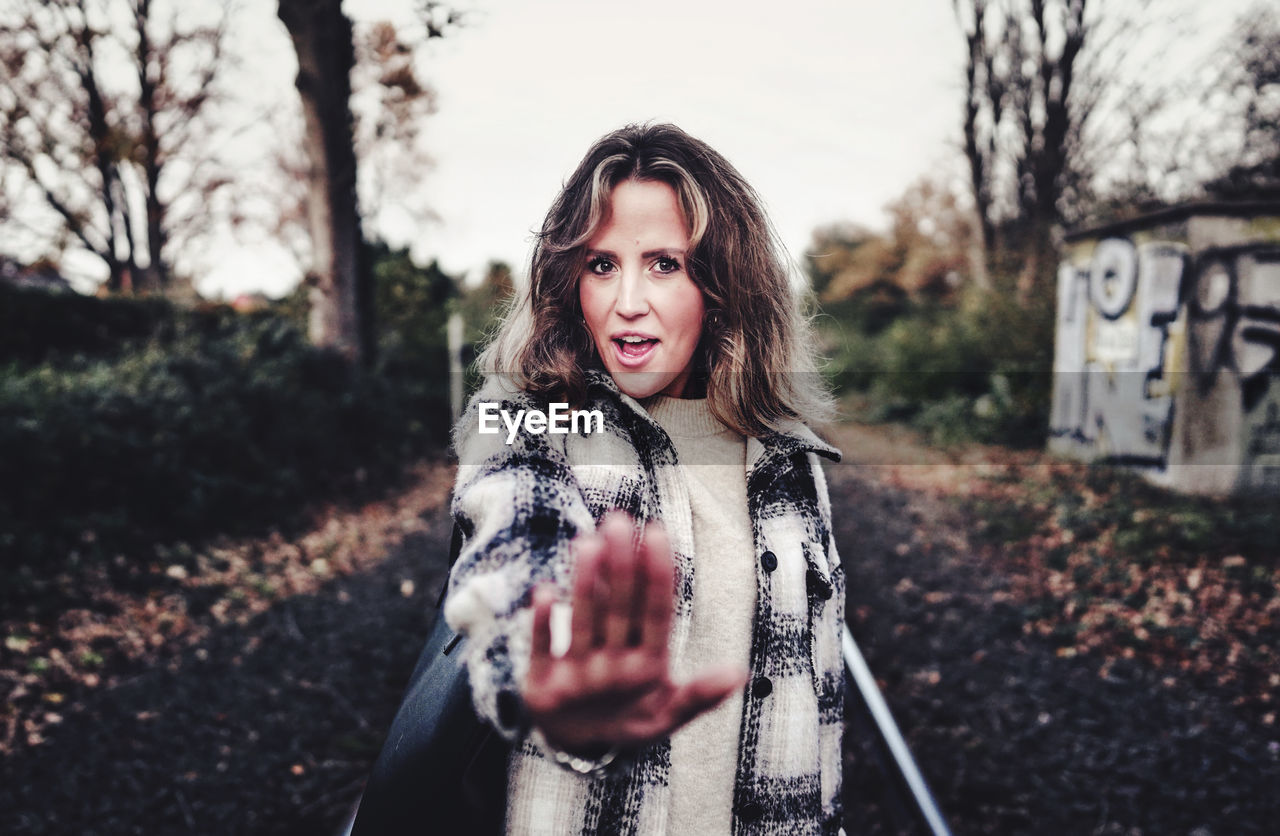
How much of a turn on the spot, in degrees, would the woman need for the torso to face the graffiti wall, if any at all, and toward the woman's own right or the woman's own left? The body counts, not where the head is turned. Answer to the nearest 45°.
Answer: approximately 135° to the woman's own left

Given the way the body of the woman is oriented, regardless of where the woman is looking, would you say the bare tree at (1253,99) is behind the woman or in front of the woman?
behind

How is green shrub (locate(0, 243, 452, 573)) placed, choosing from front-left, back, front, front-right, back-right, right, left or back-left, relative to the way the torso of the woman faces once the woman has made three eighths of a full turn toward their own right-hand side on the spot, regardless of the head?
front

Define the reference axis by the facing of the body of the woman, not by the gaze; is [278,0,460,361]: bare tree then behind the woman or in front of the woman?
behind

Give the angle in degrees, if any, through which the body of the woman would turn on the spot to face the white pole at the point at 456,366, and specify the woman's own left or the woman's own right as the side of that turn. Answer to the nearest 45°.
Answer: approximately 180°

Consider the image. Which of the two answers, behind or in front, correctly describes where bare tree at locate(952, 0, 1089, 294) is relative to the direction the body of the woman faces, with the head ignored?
behind

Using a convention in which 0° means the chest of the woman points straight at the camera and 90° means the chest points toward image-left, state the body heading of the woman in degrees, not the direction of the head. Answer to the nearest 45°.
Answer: approximately 0°
